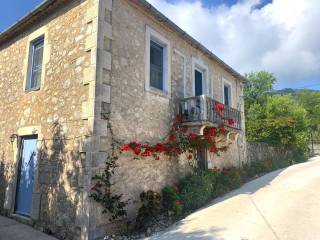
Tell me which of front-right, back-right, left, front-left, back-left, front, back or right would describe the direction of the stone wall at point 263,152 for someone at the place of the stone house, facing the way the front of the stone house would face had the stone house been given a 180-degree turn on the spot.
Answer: right

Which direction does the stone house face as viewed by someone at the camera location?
facing the viewer and to the right of the viewer

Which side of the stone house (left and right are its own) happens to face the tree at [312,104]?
left

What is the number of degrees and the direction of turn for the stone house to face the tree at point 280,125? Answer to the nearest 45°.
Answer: approximately 90° to its left

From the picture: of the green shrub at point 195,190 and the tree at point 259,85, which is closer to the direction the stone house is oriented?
the green shrub

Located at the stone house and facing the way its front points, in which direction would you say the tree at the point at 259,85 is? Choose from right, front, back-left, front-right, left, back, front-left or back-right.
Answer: left

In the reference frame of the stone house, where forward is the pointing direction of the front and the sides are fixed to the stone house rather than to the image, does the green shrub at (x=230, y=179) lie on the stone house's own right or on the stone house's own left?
on the stone house's own left

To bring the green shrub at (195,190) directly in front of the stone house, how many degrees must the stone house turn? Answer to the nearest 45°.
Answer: approximately 45° to its left
